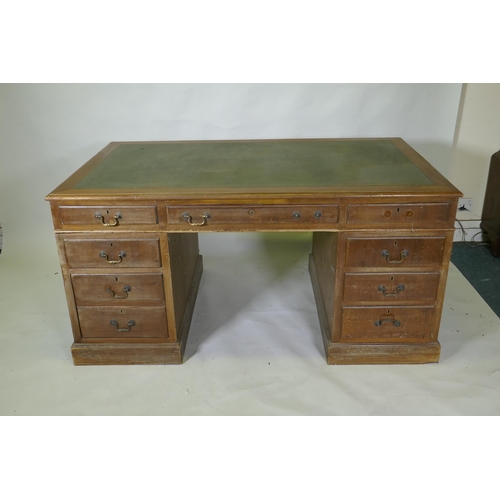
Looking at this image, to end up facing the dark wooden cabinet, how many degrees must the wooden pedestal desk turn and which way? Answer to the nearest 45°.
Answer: approximately 135° to its left

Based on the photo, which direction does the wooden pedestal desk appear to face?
toward the camera
